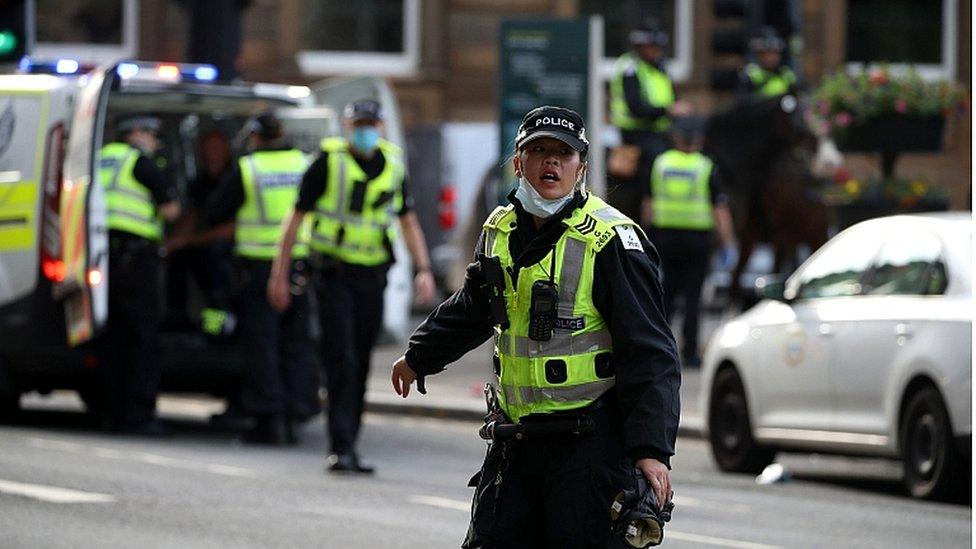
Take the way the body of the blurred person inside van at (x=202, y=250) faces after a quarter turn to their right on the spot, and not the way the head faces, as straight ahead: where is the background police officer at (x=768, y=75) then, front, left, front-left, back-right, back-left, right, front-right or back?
back-right

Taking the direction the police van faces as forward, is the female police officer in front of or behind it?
behind

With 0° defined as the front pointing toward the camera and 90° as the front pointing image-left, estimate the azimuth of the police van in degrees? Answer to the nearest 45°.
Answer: approximately 135°

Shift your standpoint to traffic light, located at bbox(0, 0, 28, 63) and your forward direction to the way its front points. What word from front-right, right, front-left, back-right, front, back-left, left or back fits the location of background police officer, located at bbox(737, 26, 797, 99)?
back-left

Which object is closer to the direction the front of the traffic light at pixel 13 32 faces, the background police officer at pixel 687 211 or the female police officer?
the female police officer

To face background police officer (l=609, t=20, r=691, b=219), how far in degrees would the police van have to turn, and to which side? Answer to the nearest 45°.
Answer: approximately 90° to its right
